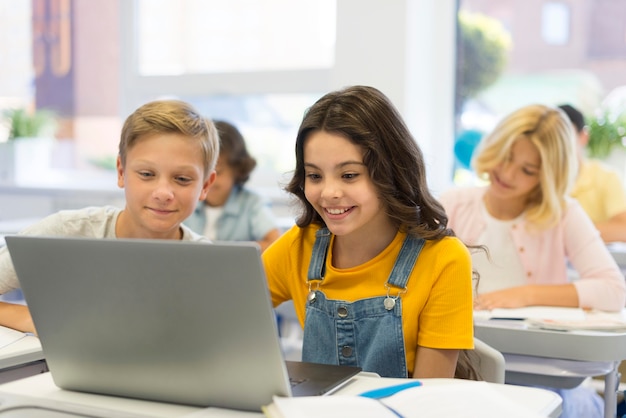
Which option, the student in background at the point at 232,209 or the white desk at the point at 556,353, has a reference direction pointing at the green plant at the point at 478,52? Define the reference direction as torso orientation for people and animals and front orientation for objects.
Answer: the white desk

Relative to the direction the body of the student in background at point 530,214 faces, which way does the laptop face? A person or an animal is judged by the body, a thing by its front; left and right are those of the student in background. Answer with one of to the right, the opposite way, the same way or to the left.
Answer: the opposite way

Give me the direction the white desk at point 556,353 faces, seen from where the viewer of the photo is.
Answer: facing away from the viewer

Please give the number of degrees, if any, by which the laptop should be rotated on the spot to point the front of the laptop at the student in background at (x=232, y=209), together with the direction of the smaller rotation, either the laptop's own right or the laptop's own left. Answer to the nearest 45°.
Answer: approximately 45° to the laptop's own left

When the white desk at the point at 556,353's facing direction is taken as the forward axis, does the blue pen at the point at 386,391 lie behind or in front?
behind

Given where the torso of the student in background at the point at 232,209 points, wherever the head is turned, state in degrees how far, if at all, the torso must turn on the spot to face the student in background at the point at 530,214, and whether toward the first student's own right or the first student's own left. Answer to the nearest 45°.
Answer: approximately 90° to the first student's own left

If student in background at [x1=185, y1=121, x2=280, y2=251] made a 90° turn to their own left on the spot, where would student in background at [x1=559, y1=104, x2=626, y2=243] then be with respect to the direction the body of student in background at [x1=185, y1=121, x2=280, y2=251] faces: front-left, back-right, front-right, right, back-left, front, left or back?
front-left
